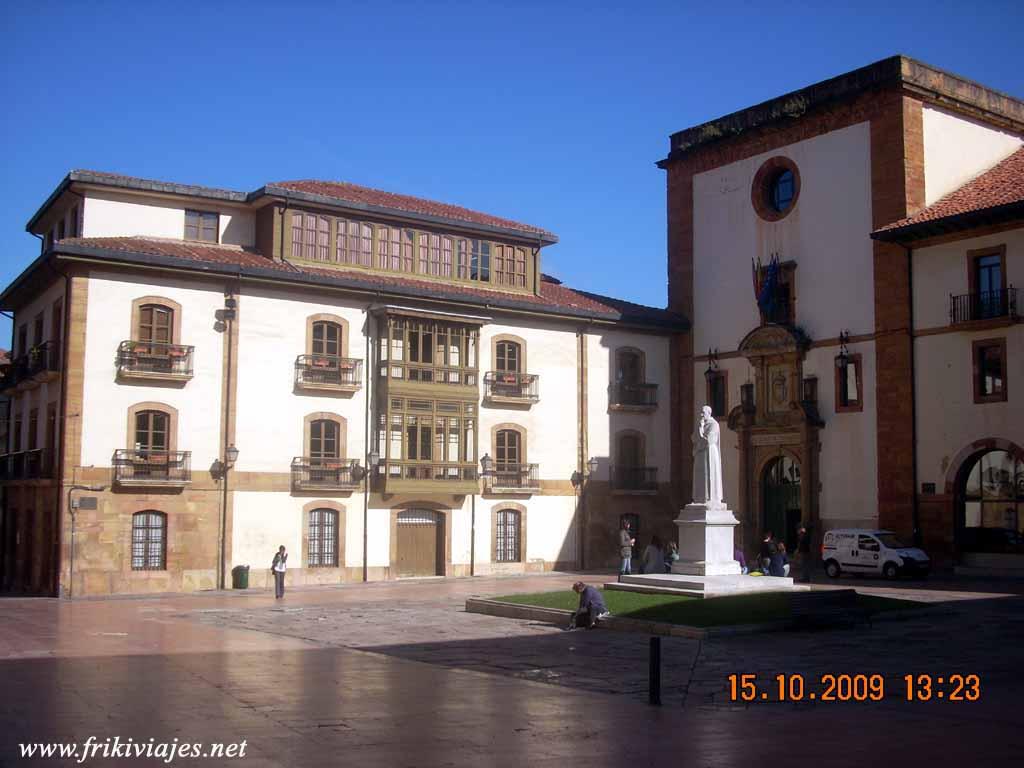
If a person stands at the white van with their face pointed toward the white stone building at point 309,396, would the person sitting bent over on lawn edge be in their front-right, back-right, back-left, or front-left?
front-left

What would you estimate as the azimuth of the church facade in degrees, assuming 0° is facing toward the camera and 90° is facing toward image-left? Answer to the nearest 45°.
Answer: approximately 45°

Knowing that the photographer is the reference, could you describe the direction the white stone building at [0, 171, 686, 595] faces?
facing the viewer and to the right of the viewer

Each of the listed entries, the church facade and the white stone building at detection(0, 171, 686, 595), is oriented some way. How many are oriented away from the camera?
0

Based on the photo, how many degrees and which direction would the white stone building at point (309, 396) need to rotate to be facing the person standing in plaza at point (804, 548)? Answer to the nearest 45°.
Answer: approximately 45° to its left

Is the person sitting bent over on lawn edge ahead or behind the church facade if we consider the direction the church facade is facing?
ahead
